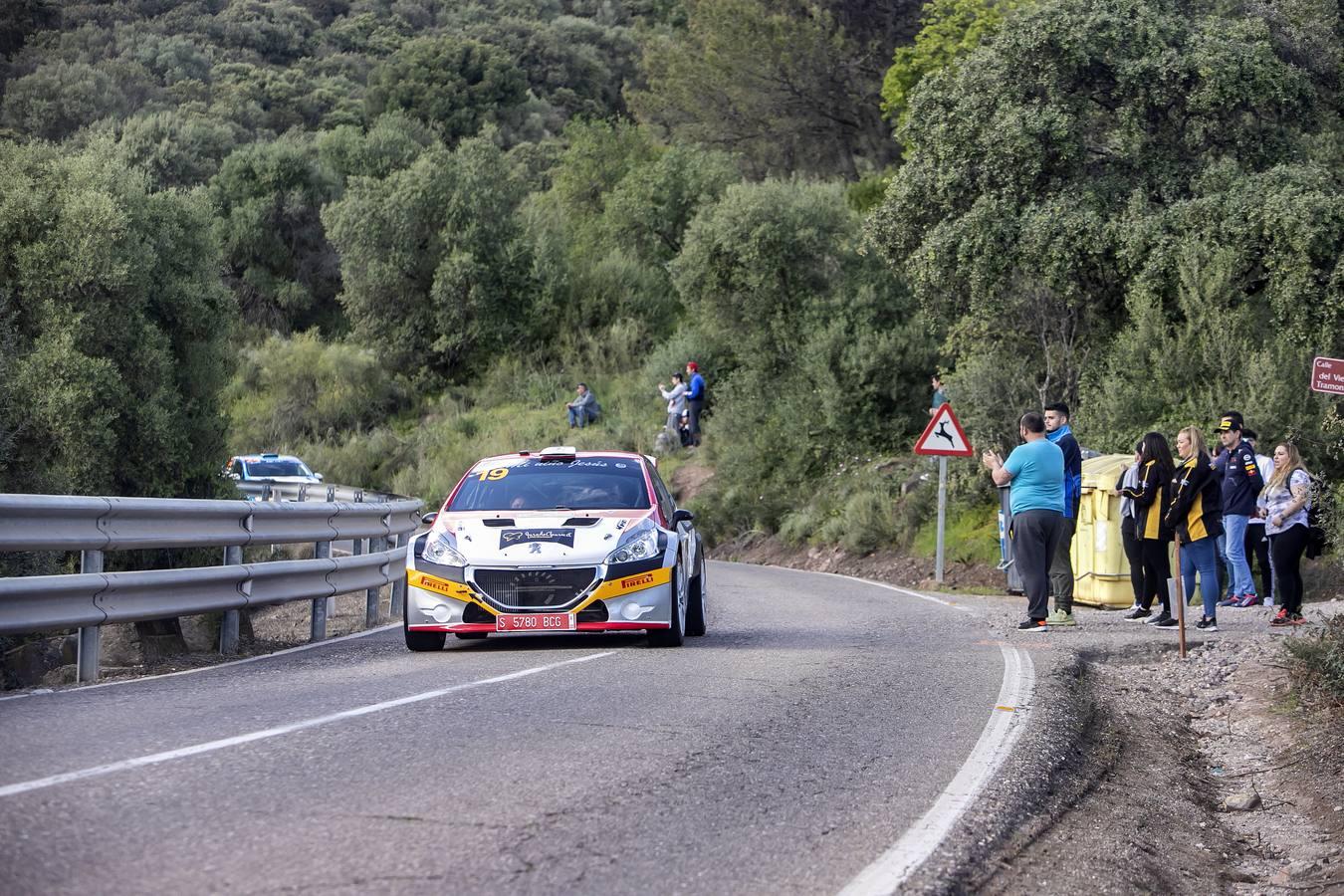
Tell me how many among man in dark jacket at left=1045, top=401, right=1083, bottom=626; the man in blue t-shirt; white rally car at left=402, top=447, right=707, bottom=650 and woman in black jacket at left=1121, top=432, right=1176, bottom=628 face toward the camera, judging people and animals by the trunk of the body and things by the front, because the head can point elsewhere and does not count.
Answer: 1

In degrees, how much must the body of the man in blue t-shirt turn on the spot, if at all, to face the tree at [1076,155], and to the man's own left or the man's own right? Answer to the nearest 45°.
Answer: approximately 45° to the man's own right

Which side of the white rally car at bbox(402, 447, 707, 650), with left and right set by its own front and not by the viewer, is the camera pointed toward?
front

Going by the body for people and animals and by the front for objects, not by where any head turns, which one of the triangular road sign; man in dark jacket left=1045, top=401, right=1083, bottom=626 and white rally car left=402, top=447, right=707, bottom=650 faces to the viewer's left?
the man in dark jacket

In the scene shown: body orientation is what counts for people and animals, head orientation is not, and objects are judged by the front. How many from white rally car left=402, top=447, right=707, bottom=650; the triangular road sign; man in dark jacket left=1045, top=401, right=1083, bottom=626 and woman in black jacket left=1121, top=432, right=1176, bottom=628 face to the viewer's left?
2

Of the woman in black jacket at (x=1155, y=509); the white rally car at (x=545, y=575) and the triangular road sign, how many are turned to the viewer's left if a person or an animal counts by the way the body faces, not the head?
1

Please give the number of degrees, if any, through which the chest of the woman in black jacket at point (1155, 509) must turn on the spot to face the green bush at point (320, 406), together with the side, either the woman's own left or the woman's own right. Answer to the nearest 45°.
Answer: approximately 45° to the woman's own right

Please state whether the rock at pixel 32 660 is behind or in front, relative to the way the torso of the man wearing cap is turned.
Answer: in front

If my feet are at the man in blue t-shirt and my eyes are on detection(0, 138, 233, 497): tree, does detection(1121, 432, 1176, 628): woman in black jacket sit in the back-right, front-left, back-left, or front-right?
back-right

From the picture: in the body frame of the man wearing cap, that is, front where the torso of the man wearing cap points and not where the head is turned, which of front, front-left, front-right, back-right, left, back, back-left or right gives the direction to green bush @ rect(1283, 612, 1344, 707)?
front-left

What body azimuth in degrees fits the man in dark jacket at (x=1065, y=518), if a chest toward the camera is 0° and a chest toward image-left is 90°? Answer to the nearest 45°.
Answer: approximately 90°

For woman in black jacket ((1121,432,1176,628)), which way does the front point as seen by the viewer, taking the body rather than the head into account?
to the viewer's left

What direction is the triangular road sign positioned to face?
toward the camera

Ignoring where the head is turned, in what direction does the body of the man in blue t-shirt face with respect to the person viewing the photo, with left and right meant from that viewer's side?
facing away from the viewer and to the left of the viewer

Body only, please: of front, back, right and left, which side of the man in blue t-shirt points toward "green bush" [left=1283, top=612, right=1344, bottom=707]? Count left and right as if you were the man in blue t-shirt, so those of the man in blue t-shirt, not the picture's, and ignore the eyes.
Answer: back

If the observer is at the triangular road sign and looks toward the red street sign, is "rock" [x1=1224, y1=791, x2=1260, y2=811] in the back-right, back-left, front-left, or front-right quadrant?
front-right

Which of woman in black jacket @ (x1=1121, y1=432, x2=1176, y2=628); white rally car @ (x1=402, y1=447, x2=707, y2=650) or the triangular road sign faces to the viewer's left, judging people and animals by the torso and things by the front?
the woman in black jacket

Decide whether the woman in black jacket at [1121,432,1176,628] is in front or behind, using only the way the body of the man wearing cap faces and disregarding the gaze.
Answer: in front

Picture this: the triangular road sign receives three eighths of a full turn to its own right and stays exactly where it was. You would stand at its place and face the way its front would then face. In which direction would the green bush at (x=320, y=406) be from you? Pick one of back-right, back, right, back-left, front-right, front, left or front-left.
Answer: front
